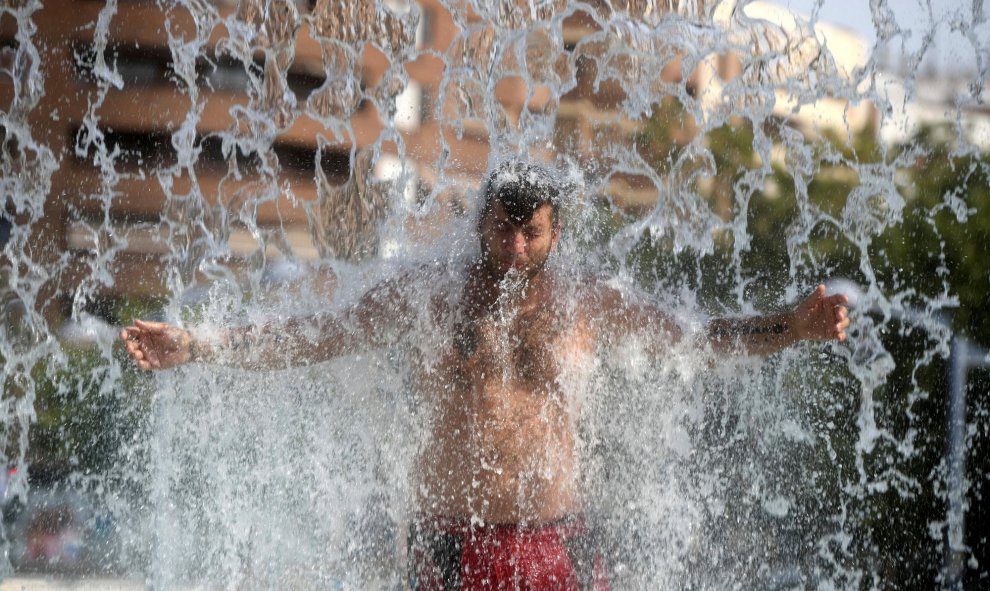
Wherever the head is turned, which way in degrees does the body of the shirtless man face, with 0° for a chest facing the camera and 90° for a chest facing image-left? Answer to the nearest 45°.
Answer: approximately 0°
